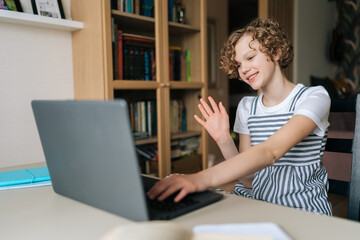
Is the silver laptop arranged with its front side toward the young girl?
yes

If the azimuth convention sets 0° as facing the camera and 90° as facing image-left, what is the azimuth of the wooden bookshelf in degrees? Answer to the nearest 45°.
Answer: approximately 315°

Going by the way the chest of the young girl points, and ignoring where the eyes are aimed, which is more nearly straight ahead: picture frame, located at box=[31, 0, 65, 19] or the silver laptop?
the silver laptop

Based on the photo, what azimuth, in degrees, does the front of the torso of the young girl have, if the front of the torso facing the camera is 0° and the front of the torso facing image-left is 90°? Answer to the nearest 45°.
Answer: approximately 45°

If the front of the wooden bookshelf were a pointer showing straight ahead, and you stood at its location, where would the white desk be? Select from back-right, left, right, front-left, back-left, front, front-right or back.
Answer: front-right

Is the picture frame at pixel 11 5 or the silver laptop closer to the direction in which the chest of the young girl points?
the silver laptop

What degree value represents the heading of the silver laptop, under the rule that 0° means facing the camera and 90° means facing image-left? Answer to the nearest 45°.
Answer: approximately 225°

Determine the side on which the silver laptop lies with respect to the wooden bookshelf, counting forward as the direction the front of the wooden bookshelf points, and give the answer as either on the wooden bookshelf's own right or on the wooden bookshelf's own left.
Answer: on the wooden bookshelf's own right
